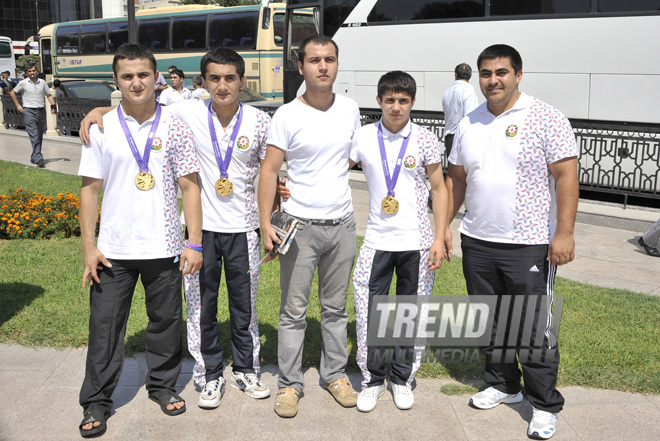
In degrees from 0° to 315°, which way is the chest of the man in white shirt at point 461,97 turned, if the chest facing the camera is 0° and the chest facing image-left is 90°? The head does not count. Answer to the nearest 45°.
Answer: approximately 180°

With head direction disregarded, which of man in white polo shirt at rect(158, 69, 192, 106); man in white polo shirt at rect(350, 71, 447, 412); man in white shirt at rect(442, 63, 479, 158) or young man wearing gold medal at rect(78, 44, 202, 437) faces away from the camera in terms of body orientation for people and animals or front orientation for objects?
man in white shirt at rect(442, 63, 479, 158)

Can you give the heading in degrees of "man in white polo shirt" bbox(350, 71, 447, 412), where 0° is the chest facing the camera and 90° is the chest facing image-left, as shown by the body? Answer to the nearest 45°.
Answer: approximately 0°
